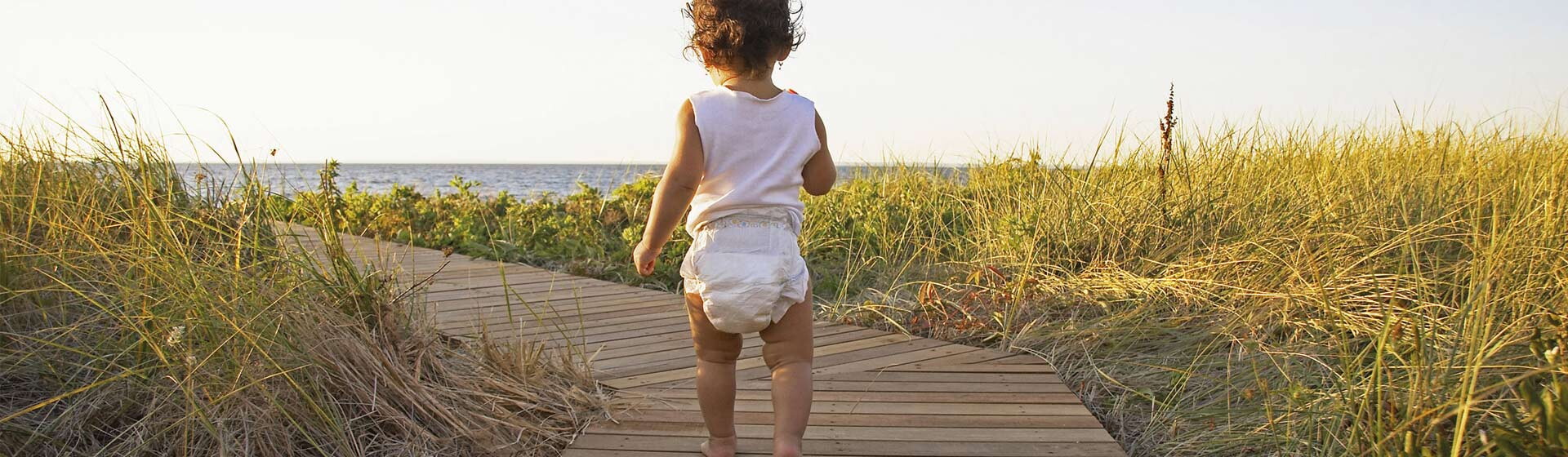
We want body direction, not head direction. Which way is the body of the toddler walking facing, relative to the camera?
away from the camera

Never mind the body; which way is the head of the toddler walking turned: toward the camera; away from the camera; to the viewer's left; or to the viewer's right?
away from the camera
